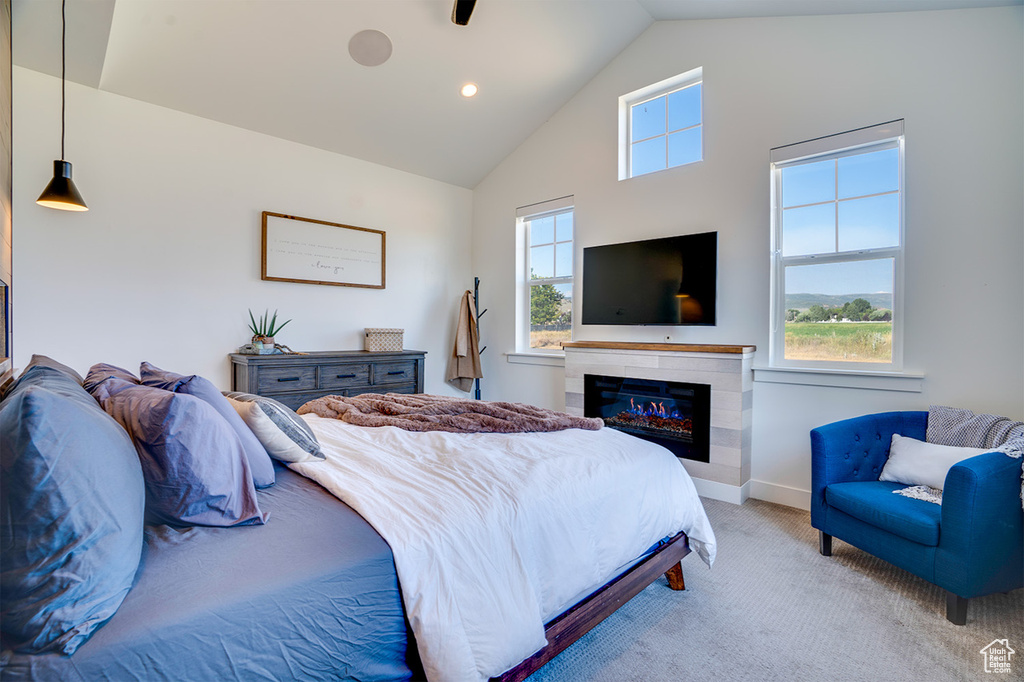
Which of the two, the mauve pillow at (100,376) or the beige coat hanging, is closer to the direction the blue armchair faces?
the mauve pillow

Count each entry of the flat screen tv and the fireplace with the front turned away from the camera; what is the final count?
0

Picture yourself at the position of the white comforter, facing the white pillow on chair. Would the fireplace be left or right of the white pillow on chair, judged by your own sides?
left

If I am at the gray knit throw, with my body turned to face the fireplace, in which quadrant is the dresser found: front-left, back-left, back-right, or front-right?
front-left

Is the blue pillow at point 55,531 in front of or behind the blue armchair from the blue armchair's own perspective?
in front

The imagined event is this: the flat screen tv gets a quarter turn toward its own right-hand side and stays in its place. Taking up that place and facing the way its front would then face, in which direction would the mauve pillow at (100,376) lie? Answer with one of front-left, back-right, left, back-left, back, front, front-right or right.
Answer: left

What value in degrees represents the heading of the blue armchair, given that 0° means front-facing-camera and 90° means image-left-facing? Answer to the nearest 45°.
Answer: approximately 45°

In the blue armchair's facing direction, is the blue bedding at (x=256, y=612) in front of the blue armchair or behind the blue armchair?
in front

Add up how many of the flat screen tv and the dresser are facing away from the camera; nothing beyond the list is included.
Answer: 0

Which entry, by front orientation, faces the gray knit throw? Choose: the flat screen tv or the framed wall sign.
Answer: the framed wall sign

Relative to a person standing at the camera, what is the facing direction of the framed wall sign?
facing the viewer and to the right of the viewer

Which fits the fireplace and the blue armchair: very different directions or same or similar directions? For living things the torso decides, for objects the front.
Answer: same or similar directions

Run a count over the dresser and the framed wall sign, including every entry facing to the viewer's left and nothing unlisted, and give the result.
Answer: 0

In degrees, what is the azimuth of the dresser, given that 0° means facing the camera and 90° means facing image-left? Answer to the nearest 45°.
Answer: approximately 315°

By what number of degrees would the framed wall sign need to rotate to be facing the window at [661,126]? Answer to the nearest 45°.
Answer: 0° — it already faces it

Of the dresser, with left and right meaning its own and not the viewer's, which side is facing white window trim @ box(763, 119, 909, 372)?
front

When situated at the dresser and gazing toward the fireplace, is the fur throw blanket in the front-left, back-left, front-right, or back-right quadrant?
front-right
